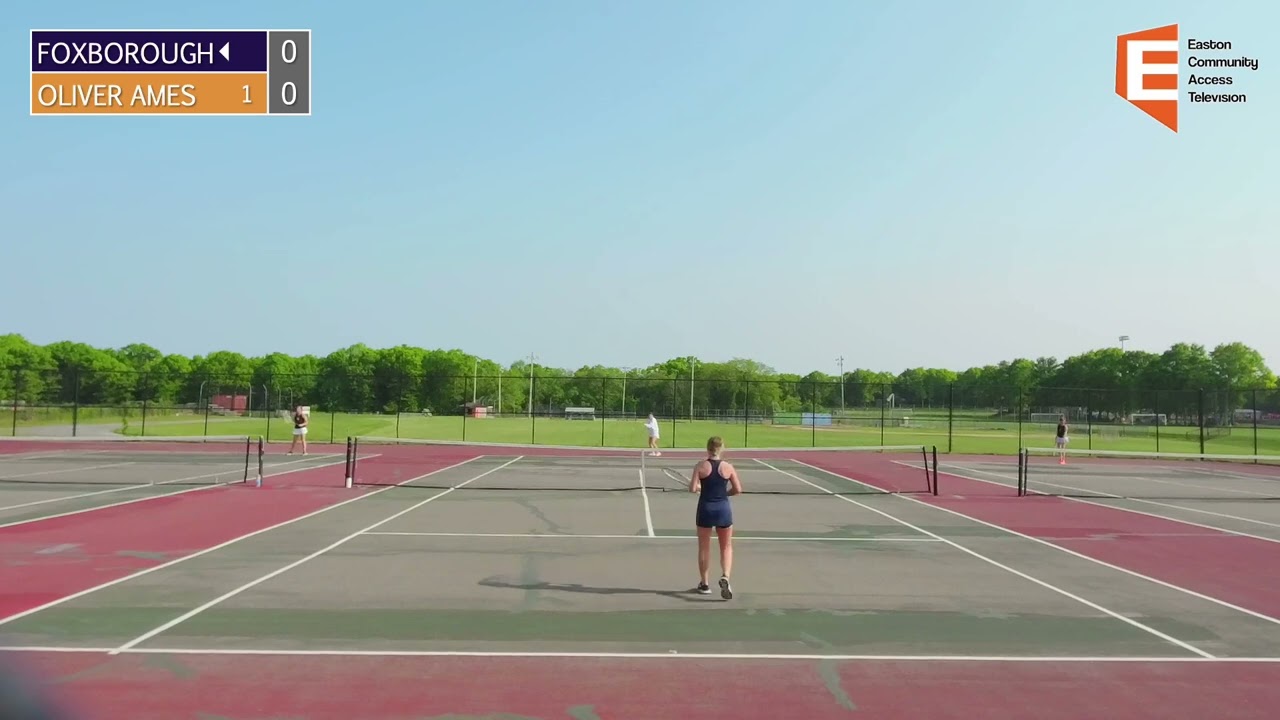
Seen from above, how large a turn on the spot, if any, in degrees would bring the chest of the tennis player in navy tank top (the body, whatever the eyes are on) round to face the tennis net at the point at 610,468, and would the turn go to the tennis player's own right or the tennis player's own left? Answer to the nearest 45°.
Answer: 0° — they already face it

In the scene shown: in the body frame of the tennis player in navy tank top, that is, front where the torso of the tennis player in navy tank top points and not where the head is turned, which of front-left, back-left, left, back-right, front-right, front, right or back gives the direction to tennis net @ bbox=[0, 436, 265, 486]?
front-left

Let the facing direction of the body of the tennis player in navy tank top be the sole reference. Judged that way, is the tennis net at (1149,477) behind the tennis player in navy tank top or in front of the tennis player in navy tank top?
in front

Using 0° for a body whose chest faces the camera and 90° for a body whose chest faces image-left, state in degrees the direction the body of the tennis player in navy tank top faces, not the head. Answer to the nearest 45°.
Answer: approximately 180°

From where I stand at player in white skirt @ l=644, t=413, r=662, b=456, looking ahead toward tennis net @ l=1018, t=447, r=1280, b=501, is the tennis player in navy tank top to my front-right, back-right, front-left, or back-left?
front-right

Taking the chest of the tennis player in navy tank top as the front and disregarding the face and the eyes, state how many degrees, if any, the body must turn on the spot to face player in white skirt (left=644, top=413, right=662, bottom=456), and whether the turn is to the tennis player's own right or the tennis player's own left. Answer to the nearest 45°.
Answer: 0° — they already face them

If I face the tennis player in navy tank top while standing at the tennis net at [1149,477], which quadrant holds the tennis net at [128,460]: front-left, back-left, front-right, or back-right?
front-right

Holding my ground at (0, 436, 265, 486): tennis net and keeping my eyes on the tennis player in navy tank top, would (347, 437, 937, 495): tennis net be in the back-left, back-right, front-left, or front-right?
front-left

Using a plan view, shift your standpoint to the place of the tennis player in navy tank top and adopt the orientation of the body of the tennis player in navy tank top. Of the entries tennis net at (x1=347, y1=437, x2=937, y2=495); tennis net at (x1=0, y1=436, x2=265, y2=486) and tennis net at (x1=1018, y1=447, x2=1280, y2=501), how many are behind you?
0

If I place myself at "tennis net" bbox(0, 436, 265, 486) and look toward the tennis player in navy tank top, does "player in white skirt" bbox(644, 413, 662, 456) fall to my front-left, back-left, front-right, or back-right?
front-left

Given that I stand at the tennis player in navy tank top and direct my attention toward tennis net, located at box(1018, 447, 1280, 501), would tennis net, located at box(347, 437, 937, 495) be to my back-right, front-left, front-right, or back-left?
front-left
